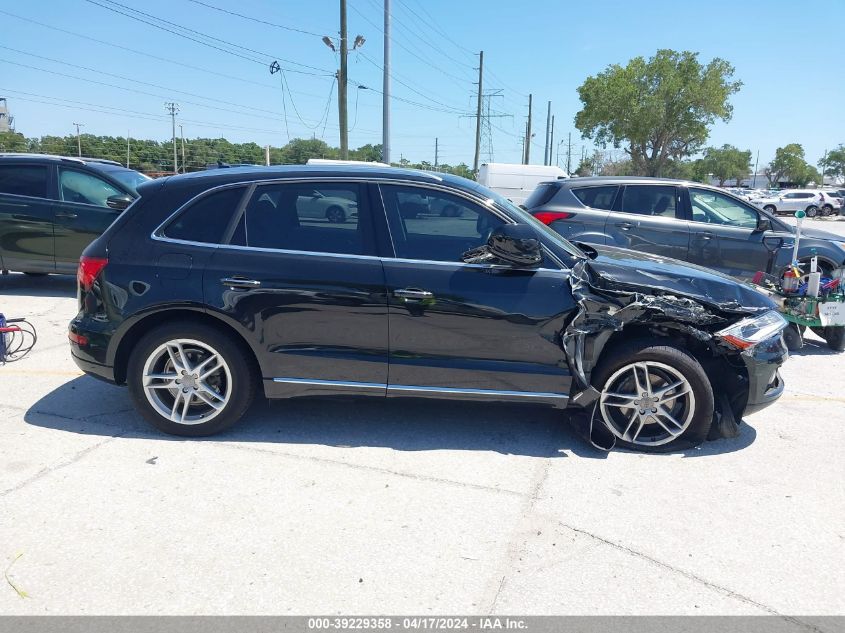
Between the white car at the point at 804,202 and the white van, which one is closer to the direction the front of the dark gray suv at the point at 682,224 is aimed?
the white car

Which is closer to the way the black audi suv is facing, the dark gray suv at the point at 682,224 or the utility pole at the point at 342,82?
the dark gray suv

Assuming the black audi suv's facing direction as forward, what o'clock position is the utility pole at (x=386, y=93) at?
The utility pole is roughly at 9 o'clock from the black audi suv.

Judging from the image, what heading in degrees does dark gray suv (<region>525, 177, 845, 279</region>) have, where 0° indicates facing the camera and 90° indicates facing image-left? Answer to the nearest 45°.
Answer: approximately 270°

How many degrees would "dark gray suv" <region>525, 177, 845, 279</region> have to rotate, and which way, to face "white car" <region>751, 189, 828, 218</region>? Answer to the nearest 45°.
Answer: approximately 90° to its left

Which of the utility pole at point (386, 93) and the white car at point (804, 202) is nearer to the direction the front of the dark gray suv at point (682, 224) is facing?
the white car

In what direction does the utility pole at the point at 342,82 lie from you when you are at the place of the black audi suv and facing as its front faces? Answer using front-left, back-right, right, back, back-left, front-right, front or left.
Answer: left

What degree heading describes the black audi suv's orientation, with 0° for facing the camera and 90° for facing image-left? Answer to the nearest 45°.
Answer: approximately 270°

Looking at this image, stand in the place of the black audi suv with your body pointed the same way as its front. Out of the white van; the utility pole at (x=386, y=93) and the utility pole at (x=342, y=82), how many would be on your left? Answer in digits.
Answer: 3

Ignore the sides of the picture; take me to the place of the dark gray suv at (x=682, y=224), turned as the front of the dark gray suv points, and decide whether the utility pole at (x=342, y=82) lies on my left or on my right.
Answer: on my left

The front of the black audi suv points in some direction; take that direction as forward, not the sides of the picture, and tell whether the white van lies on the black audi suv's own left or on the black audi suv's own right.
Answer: on the black audi suv's own left

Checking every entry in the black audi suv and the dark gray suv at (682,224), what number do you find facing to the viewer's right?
2
